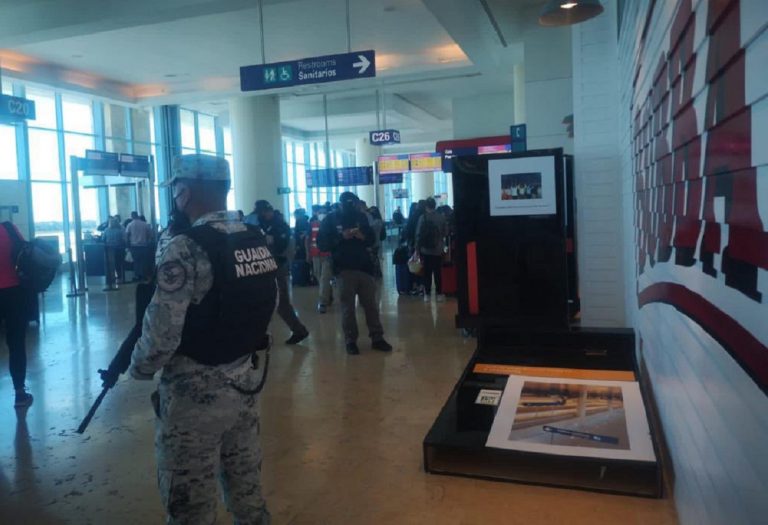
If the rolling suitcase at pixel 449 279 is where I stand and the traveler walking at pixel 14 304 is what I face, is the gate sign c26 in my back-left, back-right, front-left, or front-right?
back-right

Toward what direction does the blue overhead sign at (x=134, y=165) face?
toward the camera

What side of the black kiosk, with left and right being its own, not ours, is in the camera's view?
front

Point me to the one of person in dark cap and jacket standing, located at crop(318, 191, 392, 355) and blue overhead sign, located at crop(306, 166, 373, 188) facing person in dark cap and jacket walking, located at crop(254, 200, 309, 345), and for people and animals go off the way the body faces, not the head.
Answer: the blue overhead sign

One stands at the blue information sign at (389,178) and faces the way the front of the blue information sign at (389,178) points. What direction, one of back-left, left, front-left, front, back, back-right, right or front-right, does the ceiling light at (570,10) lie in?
front

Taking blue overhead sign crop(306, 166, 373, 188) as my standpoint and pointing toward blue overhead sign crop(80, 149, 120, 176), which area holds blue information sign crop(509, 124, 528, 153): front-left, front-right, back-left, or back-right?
front-left

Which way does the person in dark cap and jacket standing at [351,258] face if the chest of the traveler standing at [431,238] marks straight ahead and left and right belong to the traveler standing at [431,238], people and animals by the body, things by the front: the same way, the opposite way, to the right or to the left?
the opposite way

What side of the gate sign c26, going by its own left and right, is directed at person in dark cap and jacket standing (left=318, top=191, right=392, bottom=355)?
front

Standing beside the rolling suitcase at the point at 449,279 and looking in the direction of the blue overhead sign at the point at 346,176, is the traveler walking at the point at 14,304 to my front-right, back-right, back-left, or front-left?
back-left

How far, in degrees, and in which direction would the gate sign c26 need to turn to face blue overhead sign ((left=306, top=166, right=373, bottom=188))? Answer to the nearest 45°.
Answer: approximately 180°

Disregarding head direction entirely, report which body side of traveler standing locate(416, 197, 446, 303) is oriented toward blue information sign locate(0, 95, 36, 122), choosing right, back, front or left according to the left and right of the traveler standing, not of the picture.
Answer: left

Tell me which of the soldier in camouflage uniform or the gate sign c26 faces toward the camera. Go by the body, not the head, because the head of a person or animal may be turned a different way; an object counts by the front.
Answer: the gate sign c26

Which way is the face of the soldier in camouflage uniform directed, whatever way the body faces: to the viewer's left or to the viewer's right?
to the viewer's left

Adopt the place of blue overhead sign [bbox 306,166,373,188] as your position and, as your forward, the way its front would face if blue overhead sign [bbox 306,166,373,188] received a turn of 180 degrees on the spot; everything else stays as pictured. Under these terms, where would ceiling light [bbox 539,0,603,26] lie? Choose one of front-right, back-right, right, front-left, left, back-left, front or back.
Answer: back

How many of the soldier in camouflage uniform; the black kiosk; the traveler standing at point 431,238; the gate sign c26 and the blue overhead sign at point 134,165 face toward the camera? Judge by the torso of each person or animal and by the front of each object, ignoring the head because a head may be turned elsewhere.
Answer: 3

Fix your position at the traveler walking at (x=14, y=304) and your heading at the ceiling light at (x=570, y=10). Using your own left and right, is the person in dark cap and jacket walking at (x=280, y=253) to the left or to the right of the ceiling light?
left

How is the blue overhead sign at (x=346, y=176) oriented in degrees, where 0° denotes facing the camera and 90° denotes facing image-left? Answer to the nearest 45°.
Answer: approximately 0°
